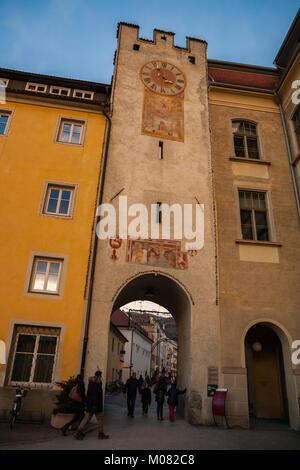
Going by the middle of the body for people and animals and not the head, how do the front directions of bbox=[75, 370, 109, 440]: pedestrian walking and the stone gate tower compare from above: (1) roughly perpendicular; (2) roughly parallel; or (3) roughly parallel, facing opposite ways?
roughly perpendicular

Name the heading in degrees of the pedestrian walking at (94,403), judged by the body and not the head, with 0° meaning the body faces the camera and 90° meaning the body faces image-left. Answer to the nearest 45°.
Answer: approximately 270°

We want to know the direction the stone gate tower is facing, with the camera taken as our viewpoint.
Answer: facing the viewer

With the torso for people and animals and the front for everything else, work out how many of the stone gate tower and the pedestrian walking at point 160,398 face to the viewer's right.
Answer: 0
